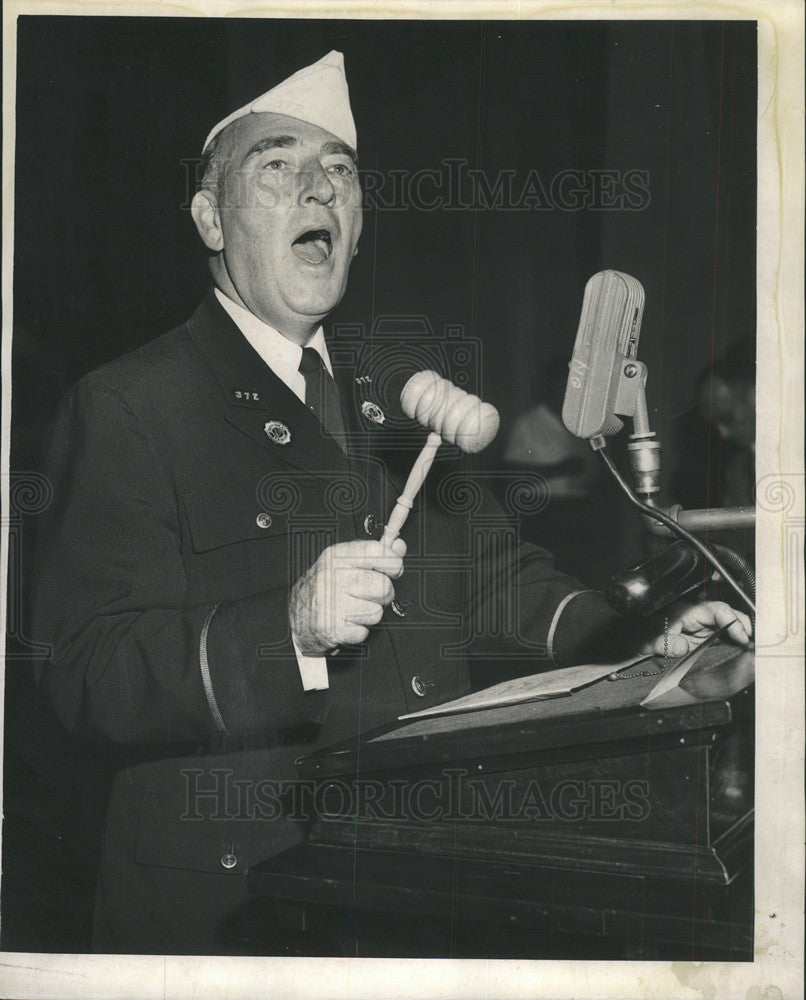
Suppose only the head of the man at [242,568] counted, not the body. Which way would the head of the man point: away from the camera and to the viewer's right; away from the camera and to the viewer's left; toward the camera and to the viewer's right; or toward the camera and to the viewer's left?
toward the camera and to the viewer's right

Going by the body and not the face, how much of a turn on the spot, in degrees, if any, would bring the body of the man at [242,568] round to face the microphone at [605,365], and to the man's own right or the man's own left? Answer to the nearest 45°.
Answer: approximately 45° to the man's own left

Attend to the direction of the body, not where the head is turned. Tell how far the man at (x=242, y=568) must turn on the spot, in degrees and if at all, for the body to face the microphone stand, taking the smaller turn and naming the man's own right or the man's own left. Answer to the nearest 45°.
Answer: approximately 45° to the man's own left

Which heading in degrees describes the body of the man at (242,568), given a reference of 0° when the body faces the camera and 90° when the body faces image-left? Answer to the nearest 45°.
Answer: approximately 315°
